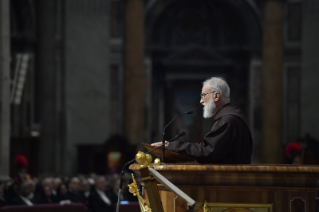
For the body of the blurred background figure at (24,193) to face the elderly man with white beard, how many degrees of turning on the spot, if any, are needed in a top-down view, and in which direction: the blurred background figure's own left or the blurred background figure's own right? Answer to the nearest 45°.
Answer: approximately 45° to the blurred background figure's own right

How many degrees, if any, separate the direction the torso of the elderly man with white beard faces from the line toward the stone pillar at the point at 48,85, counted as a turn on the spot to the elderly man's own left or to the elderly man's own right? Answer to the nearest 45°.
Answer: approximately 90° to the elderly man's own right

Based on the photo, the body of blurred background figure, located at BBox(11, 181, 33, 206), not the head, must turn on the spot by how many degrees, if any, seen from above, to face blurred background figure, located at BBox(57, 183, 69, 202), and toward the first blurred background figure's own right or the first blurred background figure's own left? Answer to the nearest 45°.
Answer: approximately 90° to the first blurred background figure's own left

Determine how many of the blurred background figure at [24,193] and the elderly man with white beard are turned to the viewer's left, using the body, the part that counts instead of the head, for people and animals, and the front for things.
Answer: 1

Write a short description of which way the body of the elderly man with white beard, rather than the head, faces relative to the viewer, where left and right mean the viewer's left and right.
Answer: facing to the left of the viewer

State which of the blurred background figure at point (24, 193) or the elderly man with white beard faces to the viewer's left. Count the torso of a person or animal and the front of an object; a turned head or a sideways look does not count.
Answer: the elderly man with white beard

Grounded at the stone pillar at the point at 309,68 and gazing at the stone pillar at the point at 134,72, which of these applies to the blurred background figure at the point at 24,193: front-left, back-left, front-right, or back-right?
front-left

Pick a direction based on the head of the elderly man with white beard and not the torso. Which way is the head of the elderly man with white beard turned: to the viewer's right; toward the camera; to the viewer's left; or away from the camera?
to the viewer's left

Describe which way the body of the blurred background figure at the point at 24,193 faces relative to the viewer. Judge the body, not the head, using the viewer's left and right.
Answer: facing the viewer and to the right of the viewer

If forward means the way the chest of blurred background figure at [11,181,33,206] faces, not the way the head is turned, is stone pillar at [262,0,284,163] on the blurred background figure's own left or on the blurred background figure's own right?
on the blurred background figure's own left
